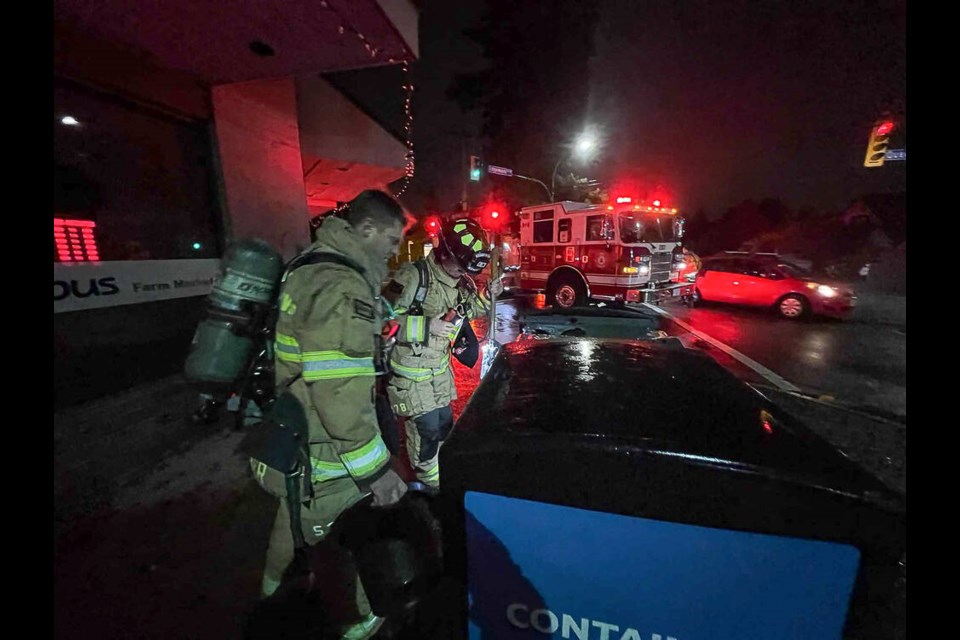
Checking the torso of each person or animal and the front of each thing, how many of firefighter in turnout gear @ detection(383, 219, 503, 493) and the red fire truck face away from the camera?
0

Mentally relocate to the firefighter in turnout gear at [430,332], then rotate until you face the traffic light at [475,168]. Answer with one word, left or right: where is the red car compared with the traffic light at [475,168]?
right

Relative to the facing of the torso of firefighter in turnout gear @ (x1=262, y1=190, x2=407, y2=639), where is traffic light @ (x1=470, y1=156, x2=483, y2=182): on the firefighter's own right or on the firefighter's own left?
on the firefighter's own left

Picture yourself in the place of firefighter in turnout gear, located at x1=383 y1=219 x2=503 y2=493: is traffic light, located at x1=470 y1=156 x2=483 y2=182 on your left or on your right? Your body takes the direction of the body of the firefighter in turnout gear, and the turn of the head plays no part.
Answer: on your left

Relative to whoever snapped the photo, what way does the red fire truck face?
facing the viewer and to the right of the viewer

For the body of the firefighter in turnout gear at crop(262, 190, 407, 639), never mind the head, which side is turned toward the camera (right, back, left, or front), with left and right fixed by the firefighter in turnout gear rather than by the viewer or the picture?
right

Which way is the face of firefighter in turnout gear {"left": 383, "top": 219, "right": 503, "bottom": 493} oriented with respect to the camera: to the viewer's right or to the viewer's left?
to the viewer's right
